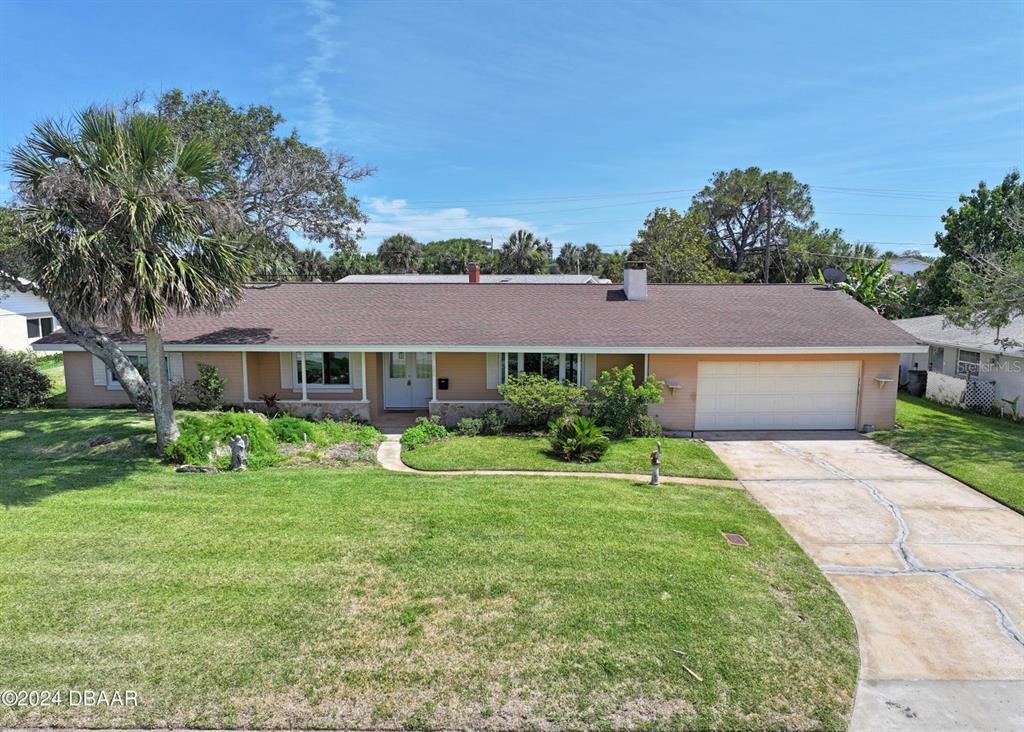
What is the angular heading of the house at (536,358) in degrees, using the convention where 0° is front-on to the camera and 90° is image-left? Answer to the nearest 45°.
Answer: approximately 0°

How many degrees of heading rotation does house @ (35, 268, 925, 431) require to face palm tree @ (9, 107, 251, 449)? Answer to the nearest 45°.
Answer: approximately 45° to its right

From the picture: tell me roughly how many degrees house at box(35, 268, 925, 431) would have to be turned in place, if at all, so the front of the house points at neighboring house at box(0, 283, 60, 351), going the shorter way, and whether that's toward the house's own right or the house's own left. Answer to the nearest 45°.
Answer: approximately 135° to the house's own right

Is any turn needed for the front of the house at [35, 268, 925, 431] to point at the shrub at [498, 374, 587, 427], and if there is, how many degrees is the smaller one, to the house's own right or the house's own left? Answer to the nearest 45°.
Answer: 0° — it already faces it

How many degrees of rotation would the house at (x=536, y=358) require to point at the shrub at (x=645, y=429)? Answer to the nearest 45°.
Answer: approximately 45° to its left

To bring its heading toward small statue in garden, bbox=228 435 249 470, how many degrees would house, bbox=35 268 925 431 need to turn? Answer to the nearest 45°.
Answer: approximately 45° to its right

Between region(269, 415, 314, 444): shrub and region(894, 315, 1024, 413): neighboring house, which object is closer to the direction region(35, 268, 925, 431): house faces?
the shrub

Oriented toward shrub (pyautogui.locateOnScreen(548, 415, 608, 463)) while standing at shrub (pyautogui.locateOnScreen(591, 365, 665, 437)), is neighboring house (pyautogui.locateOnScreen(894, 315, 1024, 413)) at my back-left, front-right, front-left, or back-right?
back-left

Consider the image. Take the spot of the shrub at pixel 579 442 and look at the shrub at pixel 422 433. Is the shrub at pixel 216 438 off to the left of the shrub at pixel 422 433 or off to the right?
left
